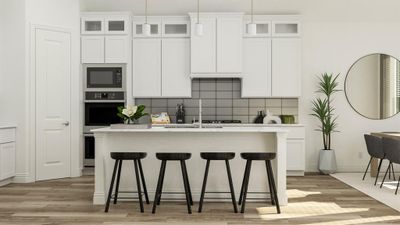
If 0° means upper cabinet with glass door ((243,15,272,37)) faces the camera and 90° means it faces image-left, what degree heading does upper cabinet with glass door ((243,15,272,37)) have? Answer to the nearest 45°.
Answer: approximately 0°

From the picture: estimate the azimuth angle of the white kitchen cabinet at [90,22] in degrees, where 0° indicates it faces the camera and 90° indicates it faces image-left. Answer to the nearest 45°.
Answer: approximately 0°

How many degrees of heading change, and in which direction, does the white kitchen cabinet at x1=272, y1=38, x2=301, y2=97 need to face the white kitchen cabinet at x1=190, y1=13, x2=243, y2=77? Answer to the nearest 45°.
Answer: approximately 90° to its right

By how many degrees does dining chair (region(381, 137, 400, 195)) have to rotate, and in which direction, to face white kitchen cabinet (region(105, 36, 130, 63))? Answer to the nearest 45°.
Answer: approximately 135° to its left

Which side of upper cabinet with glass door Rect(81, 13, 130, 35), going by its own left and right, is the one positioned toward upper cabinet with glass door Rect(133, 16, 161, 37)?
left

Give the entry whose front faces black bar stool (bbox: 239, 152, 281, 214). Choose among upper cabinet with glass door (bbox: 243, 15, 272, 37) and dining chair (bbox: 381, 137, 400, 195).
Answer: the upper cabinet with glass door

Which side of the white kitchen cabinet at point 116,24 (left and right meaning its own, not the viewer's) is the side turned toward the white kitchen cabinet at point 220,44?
left

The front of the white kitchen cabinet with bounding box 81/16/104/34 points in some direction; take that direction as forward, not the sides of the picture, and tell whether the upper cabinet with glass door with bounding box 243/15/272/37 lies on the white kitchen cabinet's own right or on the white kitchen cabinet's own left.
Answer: on the white kitchen cabinet's own left

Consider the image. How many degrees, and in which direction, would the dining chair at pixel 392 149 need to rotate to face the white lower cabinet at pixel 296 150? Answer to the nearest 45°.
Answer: approximately 90° to its left
